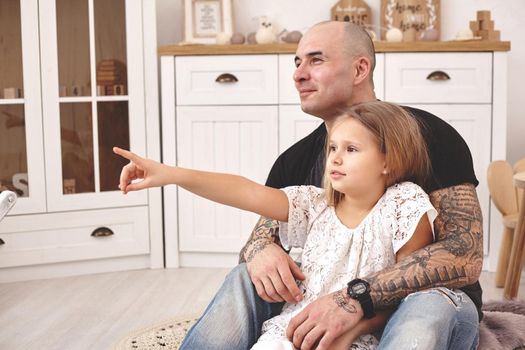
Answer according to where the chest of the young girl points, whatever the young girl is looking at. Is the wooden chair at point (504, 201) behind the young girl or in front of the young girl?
behind

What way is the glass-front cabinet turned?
toward the camera

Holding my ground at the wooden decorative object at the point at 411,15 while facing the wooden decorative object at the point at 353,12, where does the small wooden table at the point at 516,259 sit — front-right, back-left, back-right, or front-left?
back-left

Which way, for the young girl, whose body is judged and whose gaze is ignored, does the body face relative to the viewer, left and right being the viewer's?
facing the viewer and to the left of the viewer

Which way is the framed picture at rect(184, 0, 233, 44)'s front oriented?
toward the camera

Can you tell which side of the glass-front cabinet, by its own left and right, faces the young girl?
front

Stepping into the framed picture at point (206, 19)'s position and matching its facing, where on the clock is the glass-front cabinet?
The glass-front cabinet is roughly at 2 o'clock from the framed picture.

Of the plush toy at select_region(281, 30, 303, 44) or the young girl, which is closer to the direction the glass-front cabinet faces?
the young girl

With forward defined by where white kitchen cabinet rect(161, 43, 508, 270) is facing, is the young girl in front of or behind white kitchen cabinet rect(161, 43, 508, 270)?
in front

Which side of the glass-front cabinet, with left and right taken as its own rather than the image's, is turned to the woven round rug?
front

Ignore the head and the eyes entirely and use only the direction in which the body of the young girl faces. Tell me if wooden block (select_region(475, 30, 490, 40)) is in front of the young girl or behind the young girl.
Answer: behind

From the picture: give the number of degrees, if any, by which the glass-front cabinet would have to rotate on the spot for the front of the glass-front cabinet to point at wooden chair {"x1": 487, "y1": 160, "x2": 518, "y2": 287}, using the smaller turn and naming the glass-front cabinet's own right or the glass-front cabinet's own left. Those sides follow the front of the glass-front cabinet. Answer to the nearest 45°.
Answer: approximately 90° to the glass-front cabinet's own left
